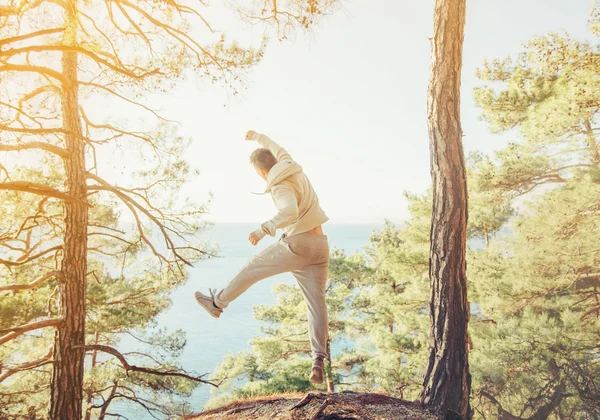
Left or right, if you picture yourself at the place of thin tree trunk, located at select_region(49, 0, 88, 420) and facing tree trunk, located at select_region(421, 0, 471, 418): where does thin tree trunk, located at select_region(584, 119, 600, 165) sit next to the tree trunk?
left

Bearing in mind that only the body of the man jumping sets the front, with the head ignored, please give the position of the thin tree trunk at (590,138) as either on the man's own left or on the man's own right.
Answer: on the man's own right

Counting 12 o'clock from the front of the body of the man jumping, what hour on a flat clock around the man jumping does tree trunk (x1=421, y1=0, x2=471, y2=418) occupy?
The tree trunk is roughly at 4 o'clock from the man jumping.

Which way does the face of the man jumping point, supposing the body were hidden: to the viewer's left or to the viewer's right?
to the viewer's left

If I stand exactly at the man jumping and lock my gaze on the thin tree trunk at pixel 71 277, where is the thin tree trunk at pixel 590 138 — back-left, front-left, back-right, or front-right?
back-right

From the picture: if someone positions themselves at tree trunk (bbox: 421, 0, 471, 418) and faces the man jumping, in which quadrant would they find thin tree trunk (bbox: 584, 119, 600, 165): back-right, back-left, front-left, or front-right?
back-right

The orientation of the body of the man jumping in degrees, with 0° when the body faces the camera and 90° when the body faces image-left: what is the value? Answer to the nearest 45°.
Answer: approximately 135°
